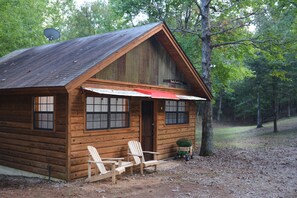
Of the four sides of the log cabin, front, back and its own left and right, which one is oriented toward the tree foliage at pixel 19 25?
back

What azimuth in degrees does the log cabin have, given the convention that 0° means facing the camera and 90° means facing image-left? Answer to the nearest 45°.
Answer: approximately 315°

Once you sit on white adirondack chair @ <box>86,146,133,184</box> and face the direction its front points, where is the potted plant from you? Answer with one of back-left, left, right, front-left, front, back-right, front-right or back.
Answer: left

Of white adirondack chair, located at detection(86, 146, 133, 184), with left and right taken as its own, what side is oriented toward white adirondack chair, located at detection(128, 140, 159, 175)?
left

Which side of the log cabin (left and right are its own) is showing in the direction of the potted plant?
front

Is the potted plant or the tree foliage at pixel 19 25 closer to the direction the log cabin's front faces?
the potted plant

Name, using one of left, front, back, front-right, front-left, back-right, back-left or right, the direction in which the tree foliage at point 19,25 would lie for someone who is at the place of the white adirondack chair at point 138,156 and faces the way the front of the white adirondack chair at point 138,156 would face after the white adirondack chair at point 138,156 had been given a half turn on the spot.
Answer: front

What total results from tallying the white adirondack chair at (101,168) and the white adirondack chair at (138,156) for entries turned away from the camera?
0
